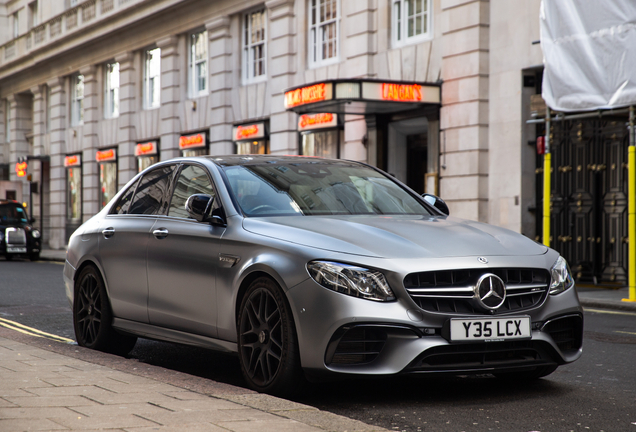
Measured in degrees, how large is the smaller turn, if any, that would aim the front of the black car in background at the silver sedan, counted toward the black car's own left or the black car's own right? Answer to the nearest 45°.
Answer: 0° — it already faces it

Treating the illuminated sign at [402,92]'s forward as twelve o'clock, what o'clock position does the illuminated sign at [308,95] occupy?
the illuminated sign at [308,95] is roughly at 3 o'clock from the illuminated sign at [402,92].

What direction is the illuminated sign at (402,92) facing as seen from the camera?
toward the camera

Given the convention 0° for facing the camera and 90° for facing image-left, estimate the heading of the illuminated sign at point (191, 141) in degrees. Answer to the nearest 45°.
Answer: approximately 45°

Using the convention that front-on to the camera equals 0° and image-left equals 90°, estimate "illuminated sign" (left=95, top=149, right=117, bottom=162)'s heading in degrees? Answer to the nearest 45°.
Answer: approximately 45°

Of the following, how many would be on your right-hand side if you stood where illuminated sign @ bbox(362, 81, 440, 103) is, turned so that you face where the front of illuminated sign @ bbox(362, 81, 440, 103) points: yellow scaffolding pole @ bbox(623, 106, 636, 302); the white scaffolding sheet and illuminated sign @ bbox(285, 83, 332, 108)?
1

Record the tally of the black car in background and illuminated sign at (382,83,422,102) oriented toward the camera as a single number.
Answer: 2

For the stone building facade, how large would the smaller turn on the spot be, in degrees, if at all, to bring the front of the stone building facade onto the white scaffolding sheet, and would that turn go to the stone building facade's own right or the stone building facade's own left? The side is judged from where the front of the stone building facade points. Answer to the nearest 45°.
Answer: approximately 90° to the stone building facade's own left

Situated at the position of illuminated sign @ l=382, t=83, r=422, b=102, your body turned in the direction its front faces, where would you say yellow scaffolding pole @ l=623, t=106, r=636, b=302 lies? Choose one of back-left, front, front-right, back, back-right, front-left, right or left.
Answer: front-left

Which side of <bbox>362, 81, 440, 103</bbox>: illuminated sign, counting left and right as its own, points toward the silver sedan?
front

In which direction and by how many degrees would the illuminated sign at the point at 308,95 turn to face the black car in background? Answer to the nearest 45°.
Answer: approximately 90° to its right

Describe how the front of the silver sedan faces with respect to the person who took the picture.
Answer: facing the viewer and to the right of the viewer

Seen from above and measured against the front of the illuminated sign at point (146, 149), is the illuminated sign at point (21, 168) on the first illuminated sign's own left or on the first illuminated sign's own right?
on the first illuminated sign's own right

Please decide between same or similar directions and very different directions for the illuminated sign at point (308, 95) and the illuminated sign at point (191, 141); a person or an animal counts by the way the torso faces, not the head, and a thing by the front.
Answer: same or similar directions
